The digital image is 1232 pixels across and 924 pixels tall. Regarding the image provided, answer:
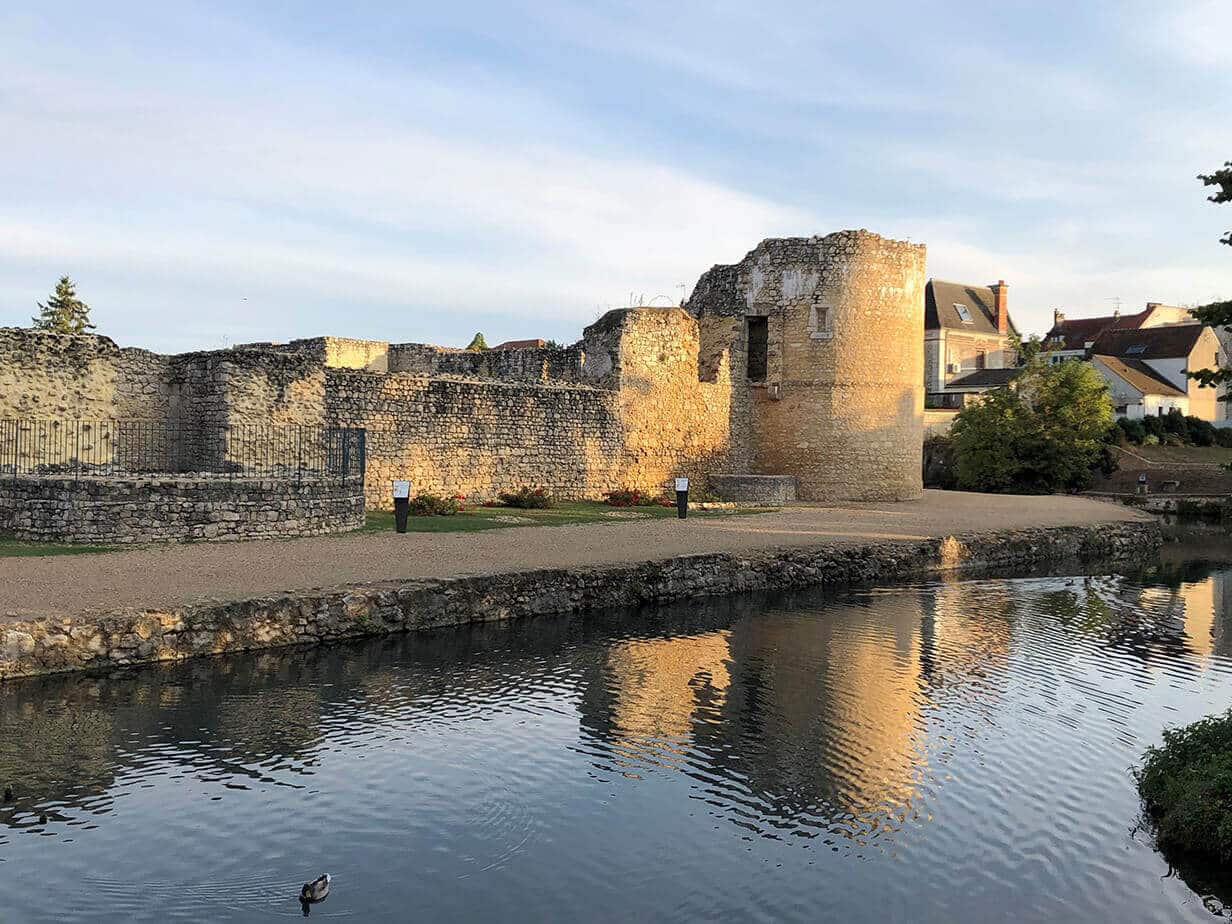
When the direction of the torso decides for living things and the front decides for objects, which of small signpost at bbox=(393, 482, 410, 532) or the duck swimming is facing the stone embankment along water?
the small signpost

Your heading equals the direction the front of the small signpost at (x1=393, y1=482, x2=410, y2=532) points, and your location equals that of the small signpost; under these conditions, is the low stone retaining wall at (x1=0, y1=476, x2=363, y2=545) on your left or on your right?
on your right

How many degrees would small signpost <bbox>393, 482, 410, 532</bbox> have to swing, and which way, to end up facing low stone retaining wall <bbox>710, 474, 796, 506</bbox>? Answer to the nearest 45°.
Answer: approximately 135° to its left

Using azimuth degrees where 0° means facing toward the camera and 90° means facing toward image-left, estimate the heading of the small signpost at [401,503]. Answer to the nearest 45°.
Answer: approximately 0°
